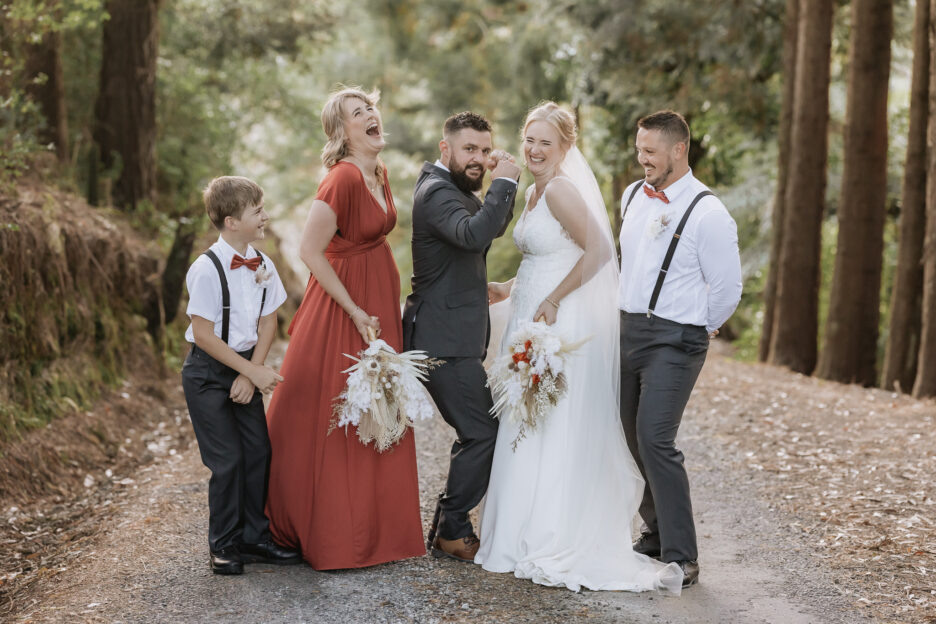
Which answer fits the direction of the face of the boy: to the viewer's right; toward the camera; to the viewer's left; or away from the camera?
to the viewer's right

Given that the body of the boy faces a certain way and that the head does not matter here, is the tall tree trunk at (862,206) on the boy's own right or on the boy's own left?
on the boy's own left

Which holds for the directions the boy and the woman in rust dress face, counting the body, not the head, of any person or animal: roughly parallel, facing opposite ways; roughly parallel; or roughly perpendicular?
roughly parallel

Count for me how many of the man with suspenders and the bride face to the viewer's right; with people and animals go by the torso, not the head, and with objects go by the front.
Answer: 0

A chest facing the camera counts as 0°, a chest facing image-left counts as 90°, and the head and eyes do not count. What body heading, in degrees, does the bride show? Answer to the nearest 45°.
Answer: approximately 45°

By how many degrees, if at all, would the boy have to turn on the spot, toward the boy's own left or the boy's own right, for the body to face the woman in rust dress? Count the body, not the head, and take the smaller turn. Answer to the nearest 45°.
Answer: approximately 45° to the boy's own left

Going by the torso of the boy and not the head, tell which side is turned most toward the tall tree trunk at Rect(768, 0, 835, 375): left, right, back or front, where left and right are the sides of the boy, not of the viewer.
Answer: left

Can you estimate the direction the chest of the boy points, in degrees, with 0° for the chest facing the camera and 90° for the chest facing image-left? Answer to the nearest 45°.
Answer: approximately 315°

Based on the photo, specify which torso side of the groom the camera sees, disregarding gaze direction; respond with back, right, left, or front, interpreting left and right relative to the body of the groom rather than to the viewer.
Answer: right

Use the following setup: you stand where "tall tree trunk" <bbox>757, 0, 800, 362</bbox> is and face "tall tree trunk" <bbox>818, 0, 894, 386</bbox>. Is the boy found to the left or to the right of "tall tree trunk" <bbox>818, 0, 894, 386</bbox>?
right

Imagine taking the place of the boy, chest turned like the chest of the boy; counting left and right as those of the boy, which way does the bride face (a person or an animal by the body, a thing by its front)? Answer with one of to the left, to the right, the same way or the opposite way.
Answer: to the right

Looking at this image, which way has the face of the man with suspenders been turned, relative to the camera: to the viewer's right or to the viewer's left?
to the viewer's left

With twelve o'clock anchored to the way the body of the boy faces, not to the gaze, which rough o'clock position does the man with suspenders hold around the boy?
The man with suspenders is roughly at 11 o'clock from the boy.

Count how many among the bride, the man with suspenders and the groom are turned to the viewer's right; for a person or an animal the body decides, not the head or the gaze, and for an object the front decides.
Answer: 1
